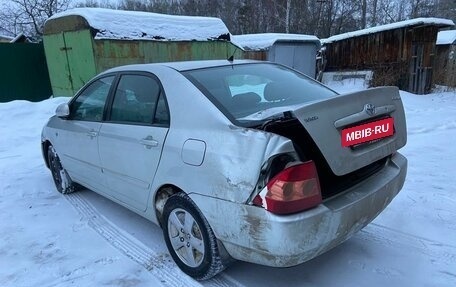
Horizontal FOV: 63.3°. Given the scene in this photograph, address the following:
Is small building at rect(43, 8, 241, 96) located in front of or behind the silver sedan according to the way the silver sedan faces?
in front

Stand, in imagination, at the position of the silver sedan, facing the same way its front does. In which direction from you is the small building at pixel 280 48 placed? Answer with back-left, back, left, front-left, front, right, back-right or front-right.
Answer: front-right

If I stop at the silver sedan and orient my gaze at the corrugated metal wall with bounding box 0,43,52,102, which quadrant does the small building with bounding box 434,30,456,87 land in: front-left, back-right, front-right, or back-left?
front-right

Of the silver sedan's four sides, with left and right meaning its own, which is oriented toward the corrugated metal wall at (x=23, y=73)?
front

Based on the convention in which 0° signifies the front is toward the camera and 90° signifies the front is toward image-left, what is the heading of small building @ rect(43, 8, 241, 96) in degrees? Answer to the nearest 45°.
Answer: approximately 45°

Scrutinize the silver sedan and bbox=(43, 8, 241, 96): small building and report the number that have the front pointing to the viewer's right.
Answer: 0

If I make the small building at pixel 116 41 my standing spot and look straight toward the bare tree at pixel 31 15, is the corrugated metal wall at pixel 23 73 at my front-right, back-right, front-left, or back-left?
front-left

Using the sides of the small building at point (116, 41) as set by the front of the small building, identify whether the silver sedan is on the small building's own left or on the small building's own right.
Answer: on the small building's own left

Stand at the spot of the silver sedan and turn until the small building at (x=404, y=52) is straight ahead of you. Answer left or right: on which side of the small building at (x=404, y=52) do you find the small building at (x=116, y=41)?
left

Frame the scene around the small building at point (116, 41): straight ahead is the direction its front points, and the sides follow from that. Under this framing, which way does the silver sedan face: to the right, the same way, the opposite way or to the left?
to the right

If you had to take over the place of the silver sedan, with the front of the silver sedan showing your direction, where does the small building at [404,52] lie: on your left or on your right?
on your right

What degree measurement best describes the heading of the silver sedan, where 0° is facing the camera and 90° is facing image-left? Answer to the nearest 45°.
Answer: approximately 135°
